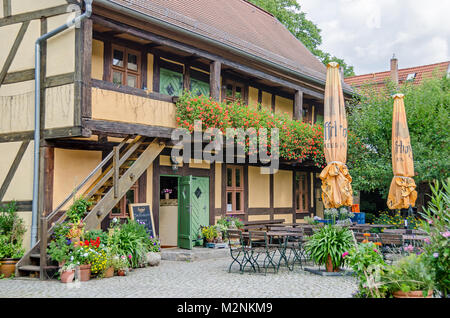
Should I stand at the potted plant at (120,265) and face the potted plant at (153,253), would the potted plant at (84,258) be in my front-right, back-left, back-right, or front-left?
back-left

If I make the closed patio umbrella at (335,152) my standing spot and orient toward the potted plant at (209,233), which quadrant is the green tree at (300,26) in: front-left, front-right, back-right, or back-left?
front-right

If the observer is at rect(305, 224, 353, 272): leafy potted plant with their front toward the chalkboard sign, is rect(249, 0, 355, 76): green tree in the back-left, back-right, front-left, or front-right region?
front-right

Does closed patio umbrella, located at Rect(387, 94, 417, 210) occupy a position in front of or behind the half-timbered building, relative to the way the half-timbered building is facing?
in front

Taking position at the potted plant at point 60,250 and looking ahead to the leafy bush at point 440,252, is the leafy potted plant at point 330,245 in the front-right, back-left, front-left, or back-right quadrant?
front-left

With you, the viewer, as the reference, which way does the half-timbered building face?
facing the viewer and to the right of the viewer

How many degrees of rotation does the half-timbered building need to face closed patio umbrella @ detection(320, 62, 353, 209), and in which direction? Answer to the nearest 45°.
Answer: approximately 45° to its left

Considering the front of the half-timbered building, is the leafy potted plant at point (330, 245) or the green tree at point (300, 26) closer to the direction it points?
the leafy potted plant
